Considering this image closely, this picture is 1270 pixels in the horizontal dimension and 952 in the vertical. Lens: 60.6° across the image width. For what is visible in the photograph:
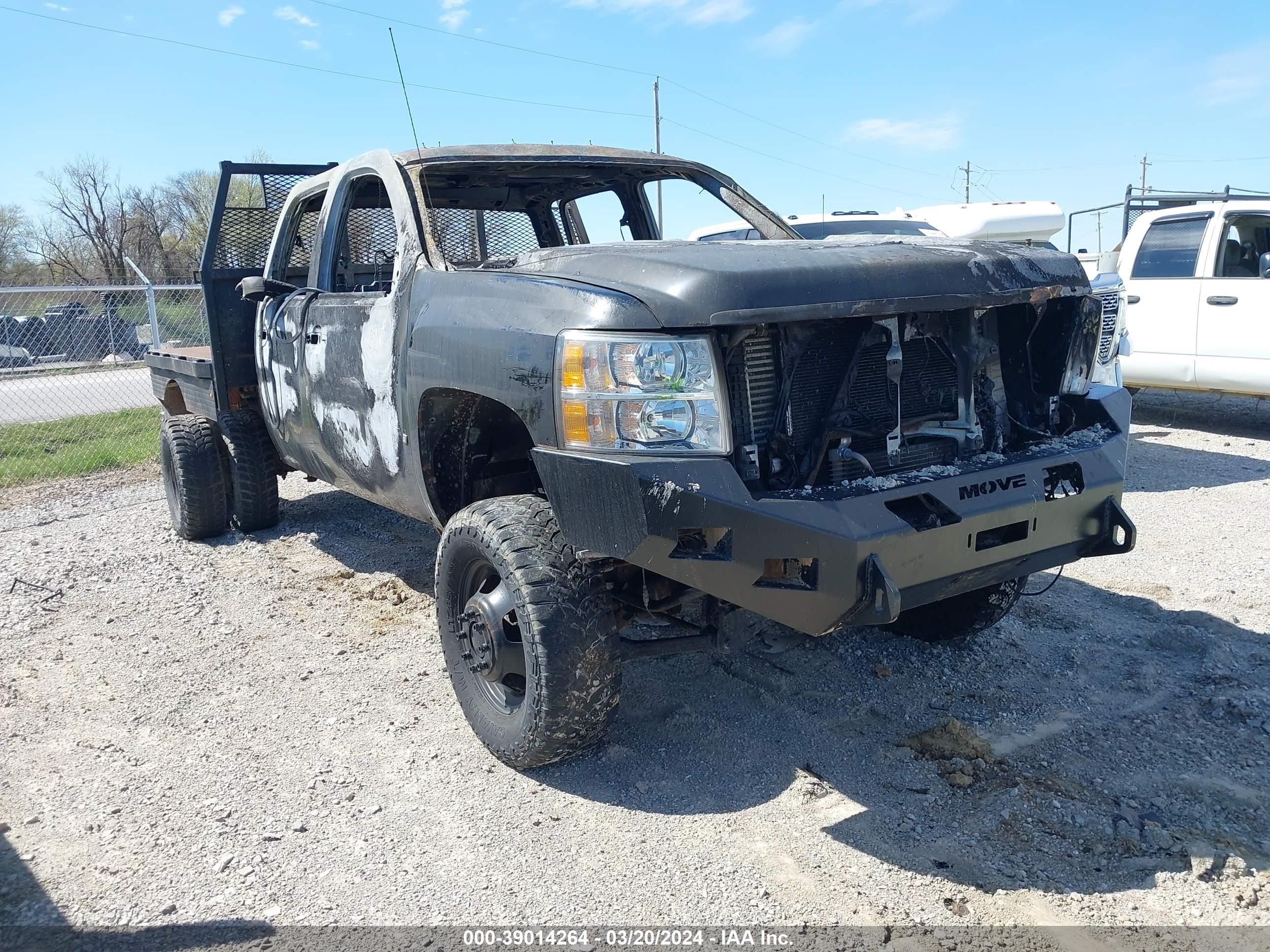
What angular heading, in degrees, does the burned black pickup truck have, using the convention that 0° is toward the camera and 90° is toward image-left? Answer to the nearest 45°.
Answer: approximately 315°

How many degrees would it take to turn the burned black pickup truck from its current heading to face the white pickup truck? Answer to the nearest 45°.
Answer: approximately 90° to its left

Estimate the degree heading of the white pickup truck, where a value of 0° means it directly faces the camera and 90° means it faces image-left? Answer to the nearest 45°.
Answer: approximately 270°

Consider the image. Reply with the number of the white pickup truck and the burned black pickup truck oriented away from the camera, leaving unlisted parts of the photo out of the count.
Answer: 0
